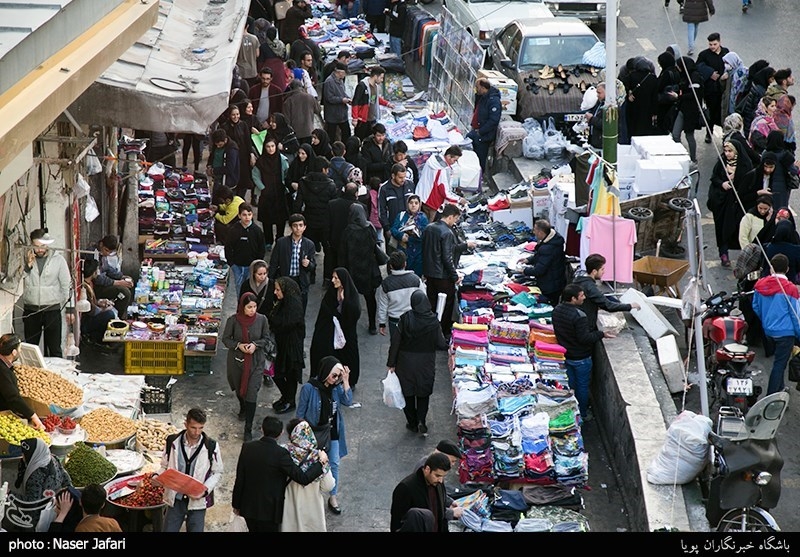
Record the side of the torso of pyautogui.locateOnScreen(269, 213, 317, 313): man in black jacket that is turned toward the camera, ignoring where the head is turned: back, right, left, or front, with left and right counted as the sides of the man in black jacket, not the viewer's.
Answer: front

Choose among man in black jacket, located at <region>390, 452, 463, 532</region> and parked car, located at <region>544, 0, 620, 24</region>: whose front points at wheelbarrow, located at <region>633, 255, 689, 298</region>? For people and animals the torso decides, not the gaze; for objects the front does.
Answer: the parked car

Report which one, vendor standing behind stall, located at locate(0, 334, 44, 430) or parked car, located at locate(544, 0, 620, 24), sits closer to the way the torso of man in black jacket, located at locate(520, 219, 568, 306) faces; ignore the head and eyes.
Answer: the vendor standing behind stall

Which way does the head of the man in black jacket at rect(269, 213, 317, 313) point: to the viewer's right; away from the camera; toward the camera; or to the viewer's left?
toward the camera

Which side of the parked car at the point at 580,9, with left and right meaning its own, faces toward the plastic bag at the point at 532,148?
front

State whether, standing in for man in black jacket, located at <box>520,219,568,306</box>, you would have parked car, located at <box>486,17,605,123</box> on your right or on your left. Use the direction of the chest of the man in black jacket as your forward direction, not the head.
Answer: on your right

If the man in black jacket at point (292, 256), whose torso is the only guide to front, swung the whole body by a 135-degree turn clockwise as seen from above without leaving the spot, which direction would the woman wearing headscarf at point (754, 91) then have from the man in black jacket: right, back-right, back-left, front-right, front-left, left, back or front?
right

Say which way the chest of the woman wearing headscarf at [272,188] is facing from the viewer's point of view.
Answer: toward the camera

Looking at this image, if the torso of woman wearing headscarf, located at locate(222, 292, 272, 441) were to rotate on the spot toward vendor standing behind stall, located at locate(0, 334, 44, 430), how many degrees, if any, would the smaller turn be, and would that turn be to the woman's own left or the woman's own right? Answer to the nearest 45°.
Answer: approximately 45° to the woman's own right

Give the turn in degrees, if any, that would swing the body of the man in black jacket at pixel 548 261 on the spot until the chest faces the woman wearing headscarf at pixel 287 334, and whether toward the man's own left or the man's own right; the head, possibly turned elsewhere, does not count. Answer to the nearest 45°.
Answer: approximately 45° to the man's own left

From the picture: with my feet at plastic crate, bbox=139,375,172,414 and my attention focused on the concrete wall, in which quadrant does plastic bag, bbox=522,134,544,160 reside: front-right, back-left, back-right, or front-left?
front-left

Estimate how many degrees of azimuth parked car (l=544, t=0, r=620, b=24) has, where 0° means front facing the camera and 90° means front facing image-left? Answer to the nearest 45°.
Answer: approximately 0°

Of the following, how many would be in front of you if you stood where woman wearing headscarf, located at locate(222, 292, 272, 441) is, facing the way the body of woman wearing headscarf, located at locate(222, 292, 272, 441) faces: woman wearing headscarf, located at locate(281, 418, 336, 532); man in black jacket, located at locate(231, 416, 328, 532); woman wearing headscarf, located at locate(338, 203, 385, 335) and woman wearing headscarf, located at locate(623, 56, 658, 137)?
2

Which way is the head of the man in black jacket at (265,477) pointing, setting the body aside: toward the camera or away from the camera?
away from the camera

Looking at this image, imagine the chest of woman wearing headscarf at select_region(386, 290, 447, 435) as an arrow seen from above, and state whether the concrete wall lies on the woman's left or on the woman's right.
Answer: on the woman's right

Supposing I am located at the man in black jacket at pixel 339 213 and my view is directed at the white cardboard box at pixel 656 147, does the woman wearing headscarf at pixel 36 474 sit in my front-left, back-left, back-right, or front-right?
back-right
